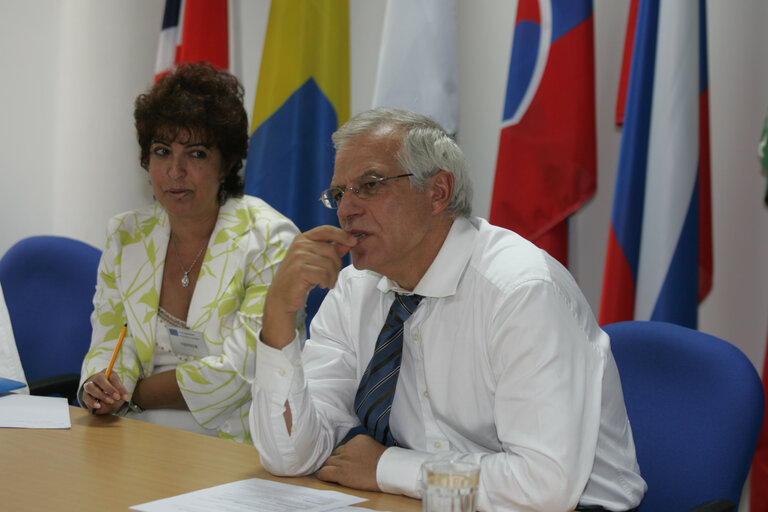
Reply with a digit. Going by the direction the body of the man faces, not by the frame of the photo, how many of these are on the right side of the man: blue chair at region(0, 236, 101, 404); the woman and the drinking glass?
2

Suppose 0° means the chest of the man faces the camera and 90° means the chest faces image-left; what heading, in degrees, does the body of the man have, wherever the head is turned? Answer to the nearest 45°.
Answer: approximately 45°

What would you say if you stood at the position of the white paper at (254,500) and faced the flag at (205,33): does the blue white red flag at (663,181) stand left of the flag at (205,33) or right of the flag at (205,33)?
right

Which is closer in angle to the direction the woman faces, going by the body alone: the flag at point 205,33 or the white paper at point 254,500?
the white paper

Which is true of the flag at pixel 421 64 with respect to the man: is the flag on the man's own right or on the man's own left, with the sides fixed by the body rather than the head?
on the man's own right

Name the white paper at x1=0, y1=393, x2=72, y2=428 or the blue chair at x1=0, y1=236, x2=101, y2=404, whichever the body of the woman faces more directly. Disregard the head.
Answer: the white paper

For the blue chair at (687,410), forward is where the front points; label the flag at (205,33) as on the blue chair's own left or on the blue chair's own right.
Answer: on the blue chair's own right

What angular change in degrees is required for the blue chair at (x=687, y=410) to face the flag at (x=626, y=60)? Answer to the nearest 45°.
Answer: approximately 135° to its right

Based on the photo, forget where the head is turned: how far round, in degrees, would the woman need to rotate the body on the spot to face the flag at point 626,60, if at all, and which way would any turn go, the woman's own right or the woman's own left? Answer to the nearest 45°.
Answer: approximately 135° to the woman's own left
